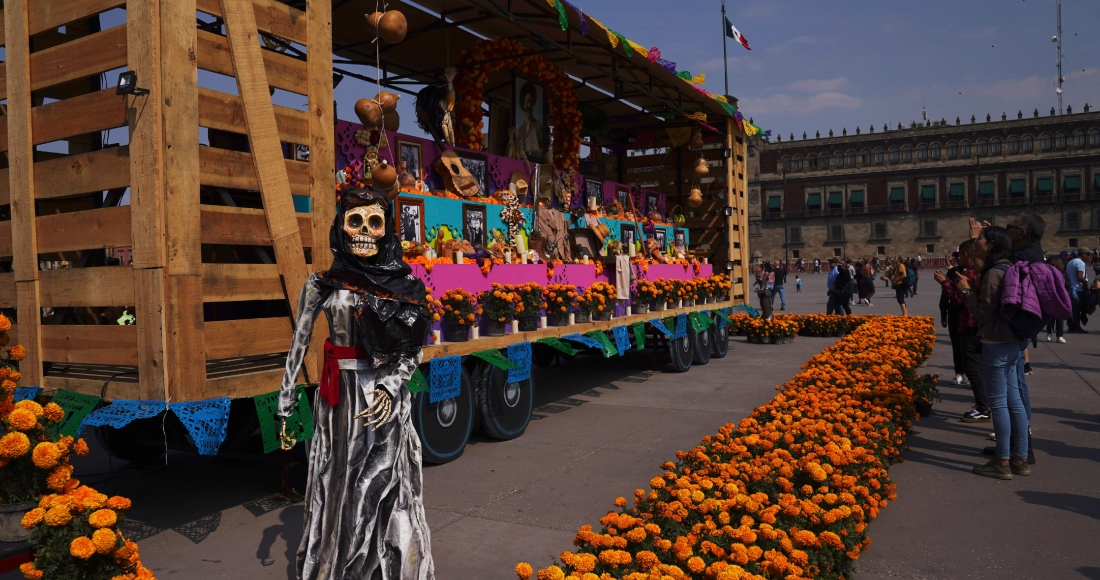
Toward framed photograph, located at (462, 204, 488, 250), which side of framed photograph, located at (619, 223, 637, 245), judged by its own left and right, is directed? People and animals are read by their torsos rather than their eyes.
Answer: right

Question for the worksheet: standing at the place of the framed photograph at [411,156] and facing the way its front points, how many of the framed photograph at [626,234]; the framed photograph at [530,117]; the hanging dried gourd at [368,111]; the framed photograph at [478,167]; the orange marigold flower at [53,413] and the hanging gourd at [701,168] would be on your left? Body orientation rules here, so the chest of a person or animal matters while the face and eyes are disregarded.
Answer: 4

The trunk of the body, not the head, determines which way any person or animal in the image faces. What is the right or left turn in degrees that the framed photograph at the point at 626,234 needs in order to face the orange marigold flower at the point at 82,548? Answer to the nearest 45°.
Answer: approximately 45° to its right

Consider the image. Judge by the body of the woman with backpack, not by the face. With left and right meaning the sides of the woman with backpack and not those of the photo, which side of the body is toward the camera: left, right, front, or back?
left

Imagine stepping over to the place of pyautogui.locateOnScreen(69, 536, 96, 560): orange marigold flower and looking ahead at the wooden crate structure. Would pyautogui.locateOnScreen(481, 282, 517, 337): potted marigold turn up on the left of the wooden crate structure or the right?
right

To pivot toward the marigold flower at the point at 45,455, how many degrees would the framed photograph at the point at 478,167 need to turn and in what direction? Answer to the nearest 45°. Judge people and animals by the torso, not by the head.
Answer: approximately 45° to its right

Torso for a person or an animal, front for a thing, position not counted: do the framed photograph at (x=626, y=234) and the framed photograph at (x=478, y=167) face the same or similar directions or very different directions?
same or similar directions

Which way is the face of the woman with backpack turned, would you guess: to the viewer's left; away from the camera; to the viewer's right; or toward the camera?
to the viewer's left

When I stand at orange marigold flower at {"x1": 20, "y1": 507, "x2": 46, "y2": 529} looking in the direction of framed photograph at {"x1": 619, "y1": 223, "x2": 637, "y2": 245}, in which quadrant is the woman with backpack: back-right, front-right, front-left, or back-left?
front-right

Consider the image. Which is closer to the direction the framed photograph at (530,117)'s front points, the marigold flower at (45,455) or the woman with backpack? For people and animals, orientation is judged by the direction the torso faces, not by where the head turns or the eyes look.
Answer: the woman with backpack

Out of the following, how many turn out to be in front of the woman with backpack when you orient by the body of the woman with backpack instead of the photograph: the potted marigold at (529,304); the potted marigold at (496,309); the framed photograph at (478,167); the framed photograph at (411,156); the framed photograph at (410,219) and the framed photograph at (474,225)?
6

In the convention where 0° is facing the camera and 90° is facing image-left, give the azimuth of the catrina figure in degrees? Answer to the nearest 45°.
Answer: approximately 0°

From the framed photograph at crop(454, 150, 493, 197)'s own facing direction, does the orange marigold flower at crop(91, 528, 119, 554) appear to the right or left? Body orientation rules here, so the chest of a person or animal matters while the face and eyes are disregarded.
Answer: on its right

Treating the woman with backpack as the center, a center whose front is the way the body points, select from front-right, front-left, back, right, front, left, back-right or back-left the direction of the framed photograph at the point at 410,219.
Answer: front

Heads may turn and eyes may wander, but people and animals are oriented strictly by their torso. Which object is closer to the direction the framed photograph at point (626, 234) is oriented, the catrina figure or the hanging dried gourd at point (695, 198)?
the catrina figure

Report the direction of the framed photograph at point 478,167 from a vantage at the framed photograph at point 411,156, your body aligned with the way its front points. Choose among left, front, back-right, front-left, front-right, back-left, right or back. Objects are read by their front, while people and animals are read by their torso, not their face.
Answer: left

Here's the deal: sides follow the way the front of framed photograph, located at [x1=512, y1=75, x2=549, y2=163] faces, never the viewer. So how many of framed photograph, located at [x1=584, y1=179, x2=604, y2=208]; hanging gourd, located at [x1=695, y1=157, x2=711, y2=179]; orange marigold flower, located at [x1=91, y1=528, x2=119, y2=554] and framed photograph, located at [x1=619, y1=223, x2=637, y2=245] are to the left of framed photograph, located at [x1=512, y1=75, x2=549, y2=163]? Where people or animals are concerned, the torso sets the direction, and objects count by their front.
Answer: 3

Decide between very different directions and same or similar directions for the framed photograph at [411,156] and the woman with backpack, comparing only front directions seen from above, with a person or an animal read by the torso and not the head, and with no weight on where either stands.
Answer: very different directions

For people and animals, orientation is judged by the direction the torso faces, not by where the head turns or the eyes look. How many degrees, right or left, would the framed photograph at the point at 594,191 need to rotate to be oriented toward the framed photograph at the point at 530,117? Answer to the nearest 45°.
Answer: approximately 90° to its right

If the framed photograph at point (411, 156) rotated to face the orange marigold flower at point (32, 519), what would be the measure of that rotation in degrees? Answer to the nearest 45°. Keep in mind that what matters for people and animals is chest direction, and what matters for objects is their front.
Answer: approximately 45° to its right

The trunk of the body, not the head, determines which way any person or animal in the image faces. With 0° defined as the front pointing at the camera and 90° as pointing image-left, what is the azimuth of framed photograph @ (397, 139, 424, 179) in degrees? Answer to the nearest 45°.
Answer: approximately 315°

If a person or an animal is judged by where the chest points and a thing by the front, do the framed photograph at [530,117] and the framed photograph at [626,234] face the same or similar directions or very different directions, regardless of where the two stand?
same or similar directions

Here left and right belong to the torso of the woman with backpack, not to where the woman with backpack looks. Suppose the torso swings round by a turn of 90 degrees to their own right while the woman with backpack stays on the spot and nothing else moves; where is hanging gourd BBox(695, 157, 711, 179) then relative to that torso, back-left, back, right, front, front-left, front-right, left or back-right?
front-left
